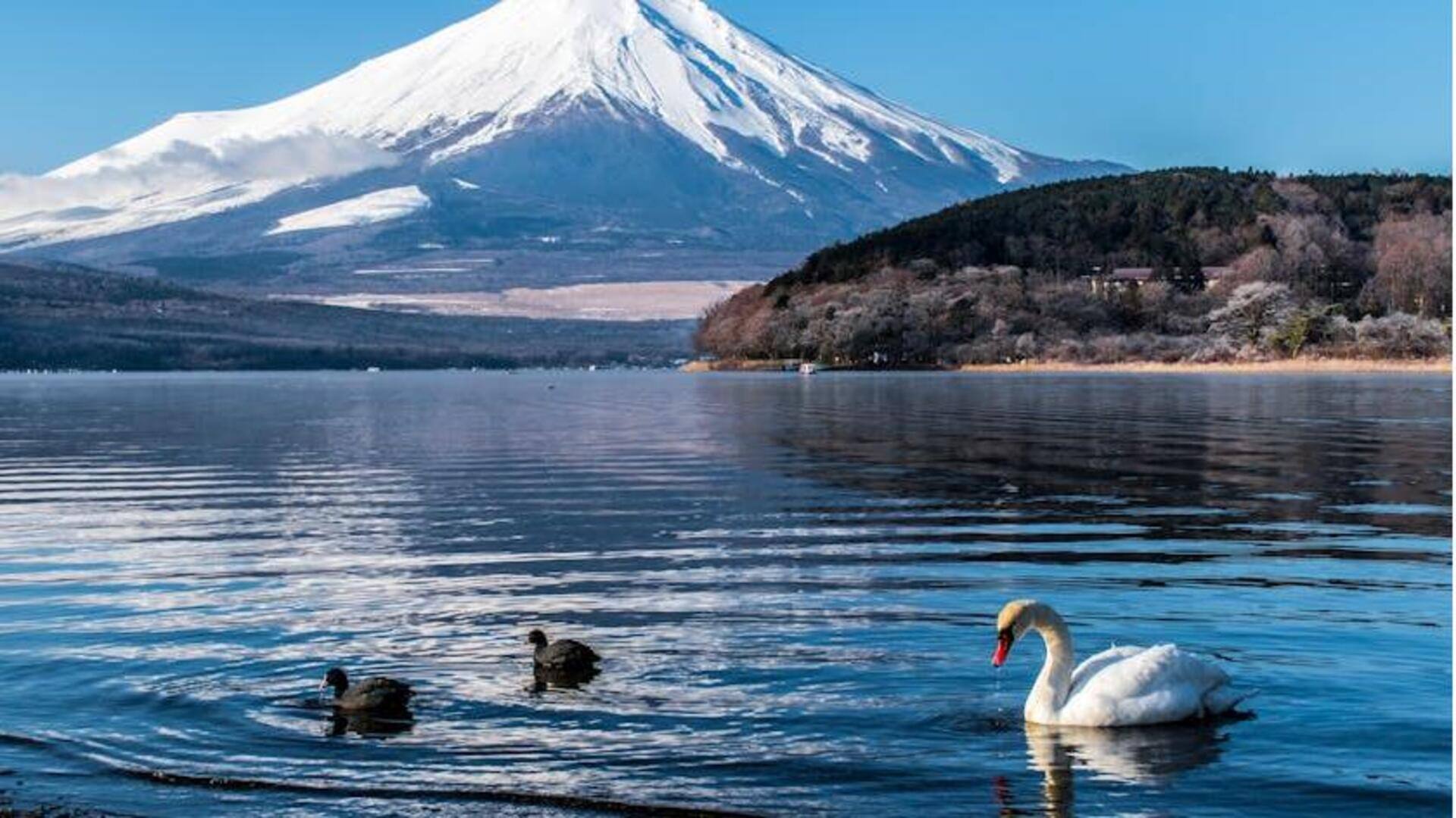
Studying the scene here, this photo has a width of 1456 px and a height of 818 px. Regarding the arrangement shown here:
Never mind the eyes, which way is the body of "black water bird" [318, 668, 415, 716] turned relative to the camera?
to the viewer's left

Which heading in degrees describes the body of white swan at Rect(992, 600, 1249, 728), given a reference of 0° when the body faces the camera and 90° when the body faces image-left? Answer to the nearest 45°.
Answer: approximately 90°

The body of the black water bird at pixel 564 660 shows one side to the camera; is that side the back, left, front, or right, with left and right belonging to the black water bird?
left

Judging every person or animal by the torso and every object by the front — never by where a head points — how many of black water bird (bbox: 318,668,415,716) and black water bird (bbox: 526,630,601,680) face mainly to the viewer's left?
2

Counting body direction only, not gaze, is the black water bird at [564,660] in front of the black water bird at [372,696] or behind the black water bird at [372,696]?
behind

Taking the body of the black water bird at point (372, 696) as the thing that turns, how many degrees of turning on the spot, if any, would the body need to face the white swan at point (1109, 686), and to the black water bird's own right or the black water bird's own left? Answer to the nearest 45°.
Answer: approximately 180°
